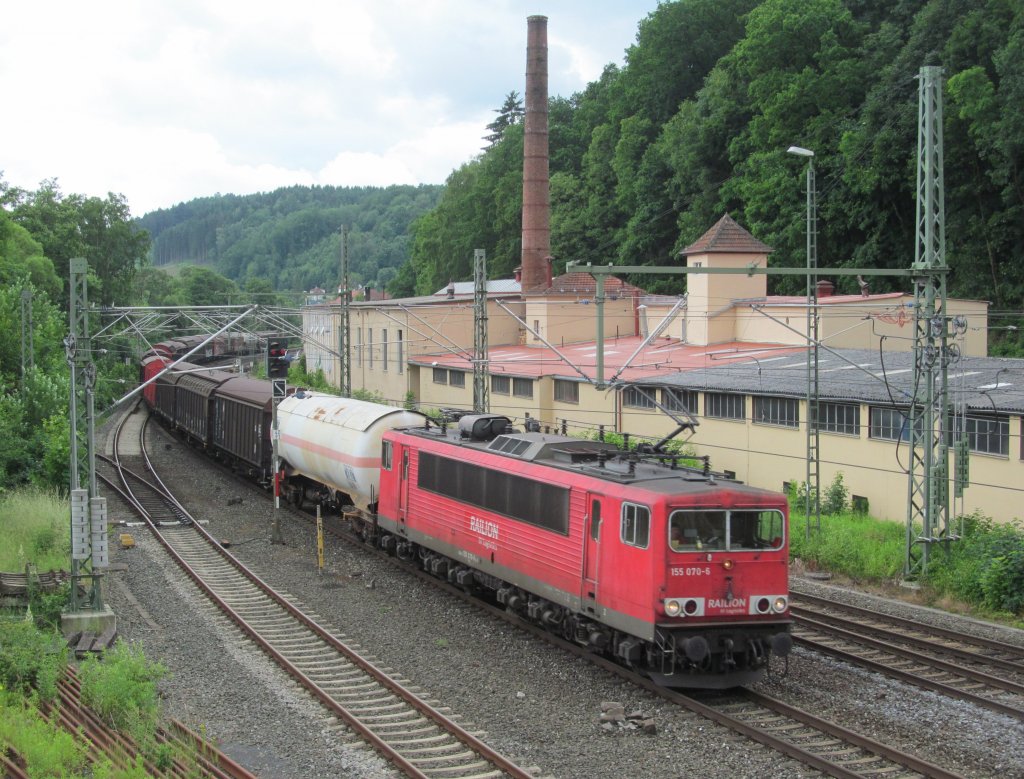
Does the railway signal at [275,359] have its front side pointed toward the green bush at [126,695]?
yes

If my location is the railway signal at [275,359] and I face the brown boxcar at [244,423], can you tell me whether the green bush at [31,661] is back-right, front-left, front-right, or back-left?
back-left

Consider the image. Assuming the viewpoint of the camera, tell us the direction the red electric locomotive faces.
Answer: facing the viewer and to the right of the viewer

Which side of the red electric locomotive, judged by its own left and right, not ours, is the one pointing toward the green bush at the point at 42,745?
right

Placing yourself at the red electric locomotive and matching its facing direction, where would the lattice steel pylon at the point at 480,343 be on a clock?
The lattice steel pylon is roughly at 7 o'clock from the red electric locomotive.

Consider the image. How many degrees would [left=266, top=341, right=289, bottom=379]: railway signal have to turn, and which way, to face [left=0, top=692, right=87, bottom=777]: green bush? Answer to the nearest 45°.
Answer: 0° — it already faces it

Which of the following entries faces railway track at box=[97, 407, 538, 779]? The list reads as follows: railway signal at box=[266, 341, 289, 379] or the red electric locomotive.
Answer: the railway signal

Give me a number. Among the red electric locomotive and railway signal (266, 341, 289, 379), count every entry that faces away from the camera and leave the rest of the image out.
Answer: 0

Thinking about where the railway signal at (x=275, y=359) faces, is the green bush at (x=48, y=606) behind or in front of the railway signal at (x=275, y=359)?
in front

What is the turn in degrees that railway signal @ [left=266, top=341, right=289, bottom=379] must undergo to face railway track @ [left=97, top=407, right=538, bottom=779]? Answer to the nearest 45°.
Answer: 0° — it already faces it

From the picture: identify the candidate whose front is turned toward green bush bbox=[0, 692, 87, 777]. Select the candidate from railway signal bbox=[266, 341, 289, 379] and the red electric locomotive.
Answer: the railway signal

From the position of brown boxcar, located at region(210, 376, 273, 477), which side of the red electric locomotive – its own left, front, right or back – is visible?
back

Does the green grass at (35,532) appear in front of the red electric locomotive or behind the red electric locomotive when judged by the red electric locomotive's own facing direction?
behind

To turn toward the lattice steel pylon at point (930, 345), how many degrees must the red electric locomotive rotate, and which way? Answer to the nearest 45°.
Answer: approximately 90° to its left

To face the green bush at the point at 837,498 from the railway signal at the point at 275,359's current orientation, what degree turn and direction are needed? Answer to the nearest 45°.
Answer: approximately 90° to its left
